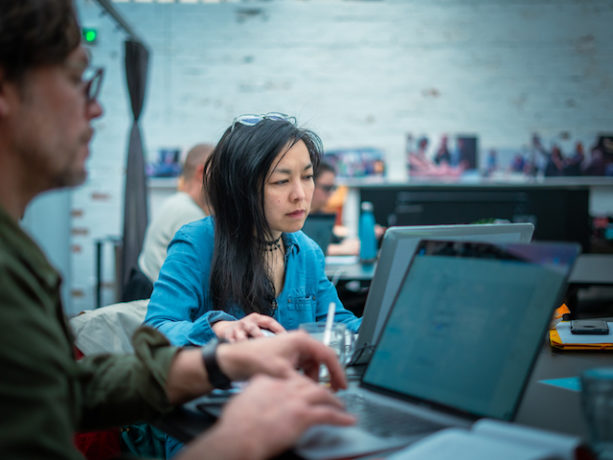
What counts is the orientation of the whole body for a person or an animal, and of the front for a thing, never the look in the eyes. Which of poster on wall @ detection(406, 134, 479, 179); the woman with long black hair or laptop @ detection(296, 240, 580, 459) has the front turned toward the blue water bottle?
the poster on wall

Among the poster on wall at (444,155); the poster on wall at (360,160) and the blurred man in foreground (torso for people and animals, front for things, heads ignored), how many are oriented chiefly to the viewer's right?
1

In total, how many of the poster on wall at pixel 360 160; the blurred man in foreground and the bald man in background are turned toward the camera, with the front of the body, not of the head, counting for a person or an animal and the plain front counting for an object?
1

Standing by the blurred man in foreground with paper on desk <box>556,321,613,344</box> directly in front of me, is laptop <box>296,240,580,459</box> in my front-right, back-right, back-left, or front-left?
front-right

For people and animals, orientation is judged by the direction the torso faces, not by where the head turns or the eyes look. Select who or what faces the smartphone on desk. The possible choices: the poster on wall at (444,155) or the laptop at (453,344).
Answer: the poster on wall

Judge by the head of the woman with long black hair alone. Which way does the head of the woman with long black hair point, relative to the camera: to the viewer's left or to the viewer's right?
to the viewer's right

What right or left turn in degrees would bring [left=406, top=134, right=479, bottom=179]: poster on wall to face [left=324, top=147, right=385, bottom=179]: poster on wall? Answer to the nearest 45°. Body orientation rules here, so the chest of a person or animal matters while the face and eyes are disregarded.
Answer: approximately 90° to its right

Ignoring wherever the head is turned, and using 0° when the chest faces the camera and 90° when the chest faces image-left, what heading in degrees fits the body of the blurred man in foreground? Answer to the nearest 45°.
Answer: approximately 270°

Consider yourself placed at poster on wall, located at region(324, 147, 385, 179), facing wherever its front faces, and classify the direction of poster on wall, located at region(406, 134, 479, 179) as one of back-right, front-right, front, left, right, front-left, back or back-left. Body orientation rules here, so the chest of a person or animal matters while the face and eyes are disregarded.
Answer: left

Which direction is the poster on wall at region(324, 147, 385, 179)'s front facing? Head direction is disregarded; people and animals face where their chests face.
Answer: toward the camera

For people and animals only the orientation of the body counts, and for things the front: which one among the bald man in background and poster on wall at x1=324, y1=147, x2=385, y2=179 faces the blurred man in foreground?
the poster on wall

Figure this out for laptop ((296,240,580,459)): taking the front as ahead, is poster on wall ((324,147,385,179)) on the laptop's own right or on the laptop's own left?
on the laptop's own right

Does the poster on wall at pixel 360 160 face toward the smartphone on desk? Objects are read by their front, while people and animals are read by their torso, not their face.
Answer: yes

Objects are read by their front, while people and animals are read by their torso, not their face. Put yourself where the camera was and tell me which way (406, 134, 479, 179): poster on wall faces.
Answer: facing the viewer
